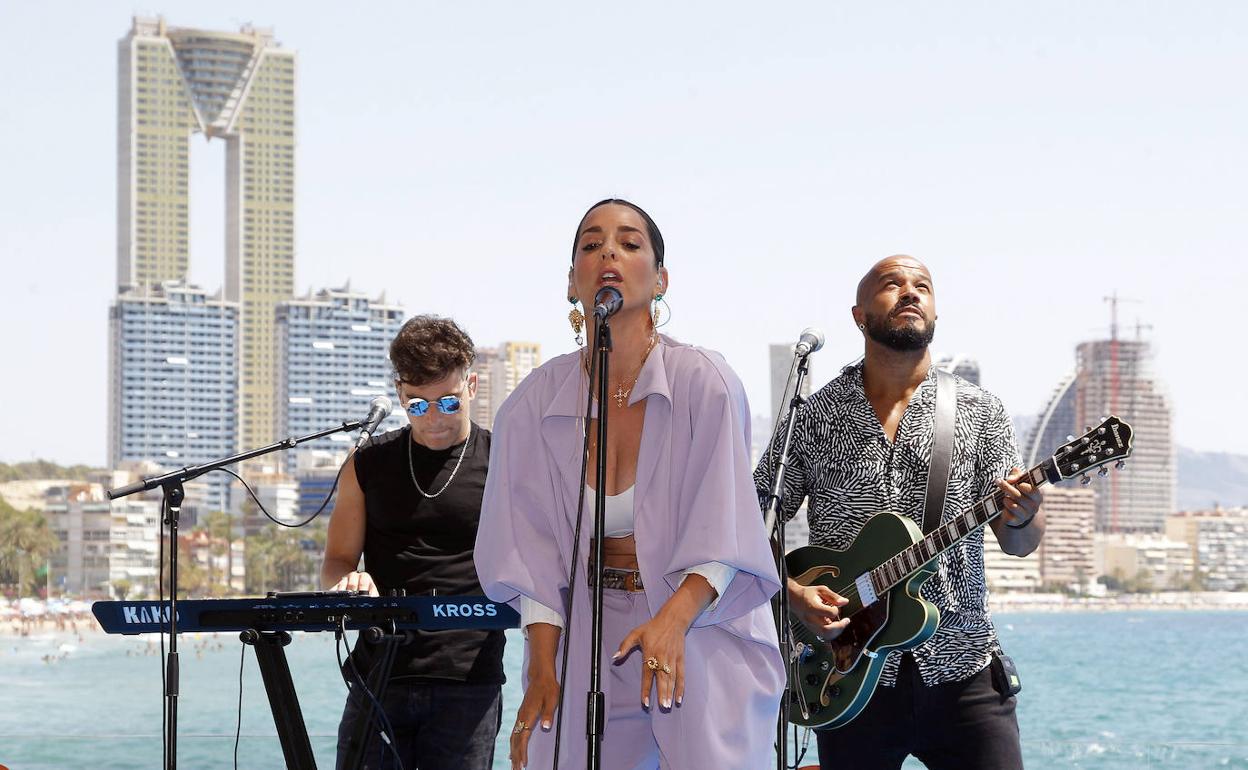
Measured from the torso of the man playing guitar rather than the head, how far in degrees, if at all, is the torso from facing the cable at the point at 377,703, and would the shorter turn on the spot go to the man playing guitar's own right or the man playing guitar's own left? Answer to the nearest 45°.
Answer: approximately 90° to the man playing guitar's own right

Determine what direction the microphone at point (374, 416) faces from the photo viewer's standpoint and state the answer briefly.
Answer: facing away from the viewer and to the right of the viewer

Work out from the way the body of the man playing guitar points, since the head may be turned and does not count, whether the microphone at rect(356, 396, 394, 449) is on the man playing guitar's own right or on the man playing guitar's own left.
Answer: on the man playing guitar's own right

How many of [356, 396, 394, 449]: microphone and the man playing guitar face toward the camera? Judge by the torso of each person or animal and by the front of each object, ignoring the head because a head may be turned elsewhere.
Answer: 1

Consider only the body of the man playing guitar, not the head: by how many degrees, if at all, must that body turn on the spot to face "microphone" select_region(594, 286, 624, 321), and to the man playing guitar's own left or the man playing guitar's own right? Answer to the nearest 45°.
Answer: approximately 45° to the man playing guitar's own right

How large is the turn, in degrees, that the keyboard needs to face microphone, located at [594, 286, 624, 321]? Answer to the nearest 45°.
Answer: approximately 135° to its right

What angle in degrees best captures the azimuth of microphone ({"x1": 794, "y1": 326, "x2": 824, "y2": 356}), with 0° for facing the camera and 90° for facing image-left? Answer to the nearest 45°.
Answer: approximately 225°

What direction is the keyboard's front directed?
away from the camera
